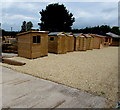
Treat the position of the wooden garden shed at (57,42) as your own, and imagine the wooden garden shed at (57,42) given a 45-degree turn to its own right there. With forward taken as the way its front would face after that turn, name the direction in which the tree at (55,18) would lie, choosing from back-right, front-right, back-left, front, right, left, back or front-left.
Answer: back

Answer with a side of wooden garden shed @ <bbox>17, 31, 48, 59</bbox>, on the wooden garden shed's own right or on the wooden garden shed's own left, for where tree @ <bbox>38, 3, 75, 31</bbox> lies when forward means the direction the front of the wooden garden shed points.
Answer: on the wooden garden shed's own left

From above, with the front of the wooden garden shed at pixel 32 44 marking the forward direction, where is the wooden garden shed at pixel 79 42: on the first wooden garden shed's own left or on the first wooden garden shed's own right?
on the first wooden garden shed's own left

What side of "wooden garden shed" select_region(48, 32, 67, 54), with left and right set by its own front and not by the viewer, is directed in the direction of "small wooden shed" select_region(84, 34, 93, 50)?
left

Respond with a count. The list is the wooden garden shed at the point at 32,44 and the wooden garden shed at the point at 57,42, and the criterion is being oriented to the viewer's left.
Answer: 0

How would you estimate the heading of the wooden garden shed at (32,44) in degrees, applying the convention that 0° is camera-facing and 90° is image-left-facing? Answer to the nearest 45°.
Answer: approximately 315°

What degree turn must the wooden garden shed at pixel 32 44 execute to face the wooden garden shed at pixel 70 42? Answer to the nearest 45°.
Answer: approximately 90° to its left
